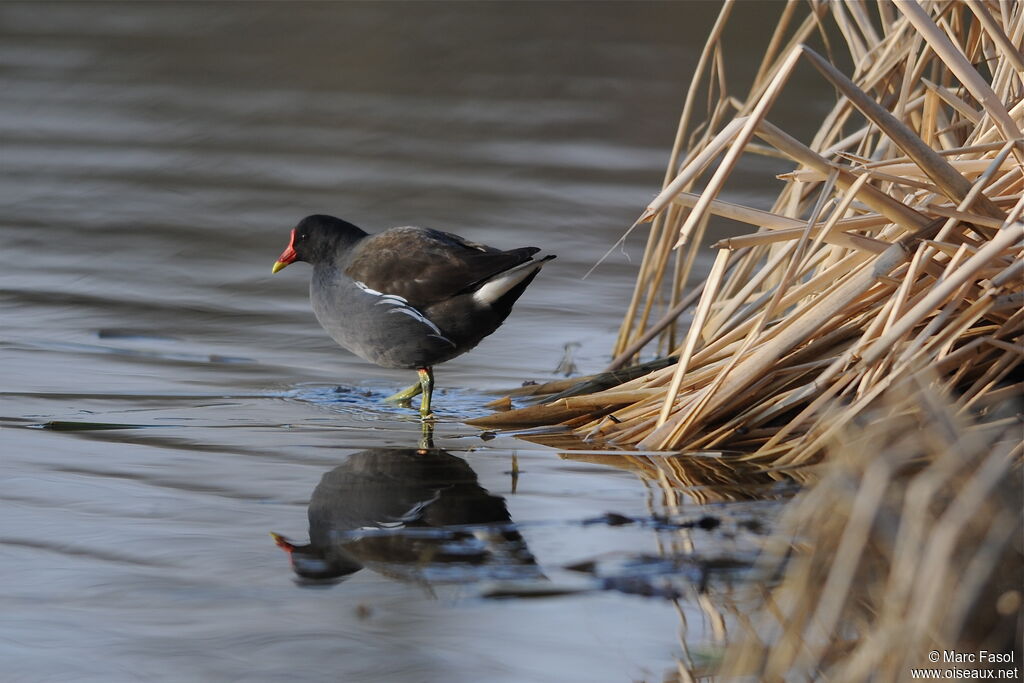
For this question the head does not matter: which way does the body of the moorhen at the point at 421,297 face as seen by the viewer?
to the viewer's left
